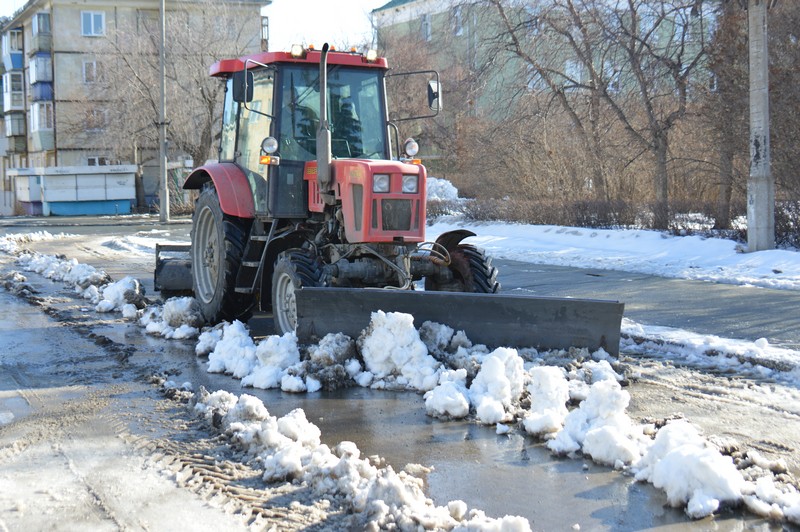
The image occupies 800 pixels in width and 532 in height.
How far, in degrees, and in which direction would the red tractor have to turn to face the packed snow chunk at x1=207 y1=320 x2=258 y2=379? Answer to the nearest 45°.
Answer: approximately 90° to its right

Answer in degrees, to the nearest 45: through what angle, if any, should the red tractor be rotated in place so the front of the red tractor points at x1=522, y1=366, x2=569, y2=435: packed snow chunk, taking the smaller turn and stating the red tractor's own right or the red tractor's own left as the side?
0° — it already faces it

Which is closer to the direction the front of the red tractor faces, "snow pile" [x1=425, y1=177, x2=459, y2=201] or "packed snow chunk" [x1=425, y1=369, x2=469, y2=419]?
the packed snow chunk

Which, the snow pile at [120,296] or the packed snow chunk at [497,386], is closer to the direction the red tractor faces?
the packed snow chunk

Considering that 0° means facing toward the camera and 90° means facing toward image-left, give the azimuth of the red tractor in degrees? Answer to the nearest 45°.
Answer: approximately 315°

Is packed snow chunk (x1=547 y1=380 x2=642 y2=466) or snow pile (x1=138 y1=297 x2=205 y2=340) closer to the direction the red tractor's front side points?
the packed snow chunk

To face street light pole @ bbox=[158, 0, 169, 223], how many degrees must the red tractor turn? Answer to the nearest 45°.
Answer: approximately 135° to its left

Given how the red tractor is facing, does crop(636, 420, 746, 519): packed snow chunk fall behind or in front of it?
in front

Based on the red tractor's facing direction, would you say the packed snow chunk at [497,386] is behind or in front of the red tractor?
in front

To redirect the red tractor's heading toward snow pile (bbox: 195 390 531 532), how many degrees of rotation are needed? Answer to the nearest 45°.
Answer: approximately 45° to its right

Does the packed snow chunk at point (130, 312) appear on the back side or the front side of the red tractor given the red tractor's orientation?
on the back side

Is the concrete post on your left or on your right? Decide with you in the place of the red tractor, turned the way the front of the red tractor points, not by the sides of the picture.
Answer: on your left
